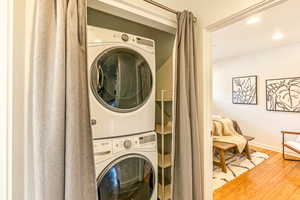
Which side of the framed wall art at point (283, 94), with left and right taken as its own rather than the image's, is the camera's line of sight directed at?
front

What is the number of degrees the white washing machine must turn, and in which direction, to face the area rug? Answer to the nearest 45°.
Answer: approximately 90° to its left

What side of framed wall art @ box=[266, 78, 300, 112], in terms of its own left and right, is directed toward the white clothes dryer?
front

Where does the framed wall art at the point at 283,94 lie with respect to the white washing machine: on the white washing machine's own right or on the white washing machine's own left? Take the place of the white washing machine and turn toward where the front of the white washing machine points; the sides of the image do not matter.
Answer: on the white washing machine's own left

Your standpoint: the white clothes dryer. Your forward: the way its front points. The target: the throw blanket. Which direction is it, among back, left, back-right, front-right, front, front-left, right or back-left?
left

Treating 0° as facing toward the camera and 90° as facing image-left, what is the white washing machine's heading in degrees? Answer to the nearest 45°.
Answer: approximately 315°

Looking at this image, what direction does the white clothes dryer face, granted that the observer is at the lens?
facing the viewer and to the right of the viewer

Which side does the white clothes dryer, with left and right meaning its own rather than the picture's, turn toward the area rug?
left

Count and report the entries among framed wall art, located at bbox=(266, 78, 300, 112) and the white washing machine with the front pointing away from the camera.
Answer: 0

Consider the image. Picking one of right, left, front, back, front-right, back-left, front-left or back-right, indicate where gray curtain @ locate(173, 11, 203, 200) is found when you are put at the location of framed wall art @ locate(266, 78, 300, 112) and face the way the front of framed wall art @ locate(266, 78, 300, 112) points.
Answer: front
